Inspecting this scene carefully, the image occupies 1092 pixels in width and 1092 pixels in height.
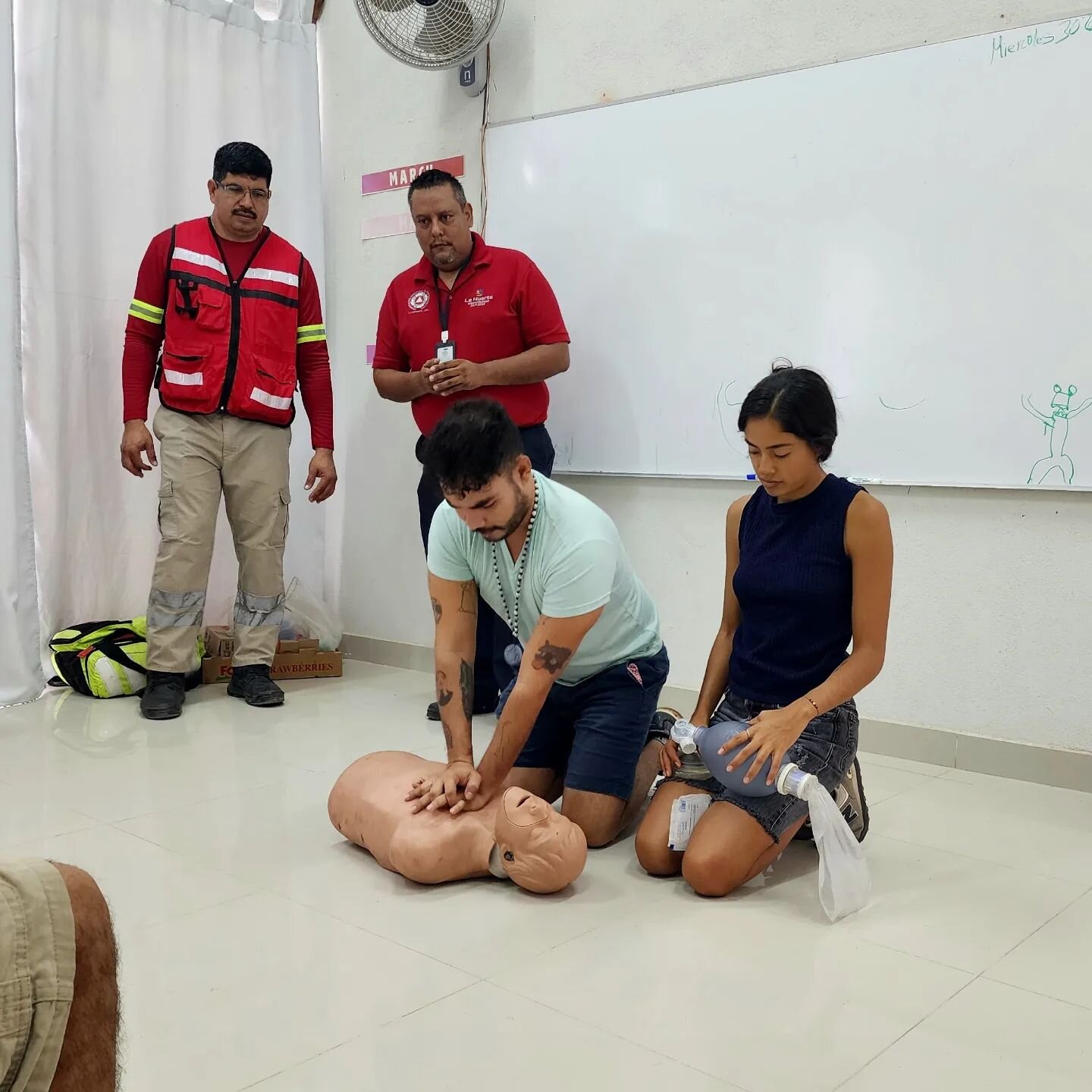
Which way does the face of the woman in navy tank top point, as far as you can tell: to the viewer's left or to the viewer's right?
to the viewer's left

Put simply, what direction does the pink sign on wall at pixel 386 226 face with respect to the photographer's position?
facing the viewer and to the left of the viewer

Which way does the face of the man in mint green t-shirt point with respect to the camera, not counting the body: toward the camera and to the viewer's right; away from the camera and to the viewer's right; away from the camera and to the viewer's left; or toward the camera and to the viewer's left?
toward the camera and to the viewer's left

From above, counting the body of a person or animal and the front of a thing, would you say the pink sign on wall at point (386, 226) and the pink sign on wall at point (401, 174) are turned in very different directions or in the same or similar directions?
same or similar directions

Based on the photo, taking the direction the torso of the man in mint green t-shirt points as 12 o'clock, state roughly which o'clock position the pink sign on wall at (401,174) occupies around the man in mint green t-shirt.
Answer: The pink sign on wall is roughly at 4 o'clock from the man in mint green t-shirt.

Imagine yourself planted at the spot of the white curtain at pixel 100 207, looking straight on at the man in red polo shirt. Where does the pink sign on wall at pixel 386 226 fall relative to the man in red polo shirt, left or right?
left

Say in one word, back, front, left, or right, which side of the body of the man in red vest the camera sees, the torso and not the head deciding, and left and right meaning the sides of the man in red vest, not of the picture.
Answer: front

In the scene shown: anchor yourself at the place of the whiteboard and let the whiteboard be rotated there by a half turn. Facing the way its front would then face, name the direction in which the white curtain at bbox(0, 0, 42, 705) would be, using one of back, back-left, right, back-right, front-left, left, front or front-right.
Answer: back-left

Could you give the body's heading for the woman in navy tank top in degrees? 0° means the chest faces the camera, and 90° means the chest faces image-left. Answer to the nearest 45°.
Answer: approximately 45°

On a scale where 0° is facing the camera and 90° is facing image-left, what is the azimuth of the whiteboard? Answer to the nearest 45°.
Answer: approximately 45°

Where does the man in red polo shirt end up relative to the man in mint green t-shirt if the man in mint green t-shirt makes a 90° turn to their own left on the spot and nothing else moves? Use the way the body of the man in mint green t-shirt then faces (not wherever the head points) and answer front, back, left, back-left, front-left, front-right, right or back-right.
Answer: back-left

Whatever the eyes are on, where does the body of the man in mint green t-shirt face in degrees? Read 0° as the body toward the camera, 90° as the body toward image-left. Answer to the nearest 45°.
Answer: approximately 45°

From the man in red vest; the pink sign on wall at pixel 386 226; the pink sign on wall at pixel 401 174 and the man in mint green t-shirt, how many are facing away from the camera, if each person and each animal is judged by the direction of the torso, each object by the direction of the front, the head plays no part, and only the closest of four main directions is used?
0
